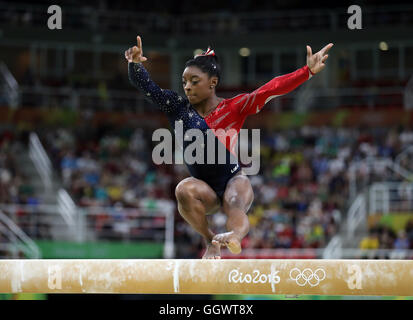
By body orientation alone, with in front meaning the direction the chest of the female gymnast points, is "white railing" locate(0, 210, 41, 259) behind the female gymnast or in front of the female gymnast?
behind

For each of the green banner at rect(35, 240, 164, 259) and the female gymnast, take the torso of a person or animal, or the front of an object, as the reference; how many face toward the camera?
2

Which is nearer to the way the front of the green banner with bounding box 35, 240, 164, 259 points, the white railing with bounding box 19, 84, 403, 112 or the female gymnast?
the female gymnast

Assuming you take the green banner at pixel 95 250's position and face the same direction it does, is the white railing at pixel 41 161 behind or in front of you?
behind

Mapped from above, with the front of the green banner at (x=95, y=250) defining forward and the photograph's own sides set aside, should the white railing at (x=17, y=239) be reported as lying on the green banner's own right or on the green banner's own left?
on the green banner's own right

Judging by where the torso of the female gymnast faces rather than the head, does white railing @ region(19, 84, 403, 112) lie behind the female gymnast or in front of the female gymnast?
behind

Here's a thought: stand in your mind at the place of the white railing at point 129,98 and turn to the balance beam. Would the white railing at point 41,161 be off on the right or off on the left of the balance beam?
right

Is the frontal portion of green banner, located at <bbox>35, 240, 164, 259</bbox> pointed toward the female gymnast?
yes

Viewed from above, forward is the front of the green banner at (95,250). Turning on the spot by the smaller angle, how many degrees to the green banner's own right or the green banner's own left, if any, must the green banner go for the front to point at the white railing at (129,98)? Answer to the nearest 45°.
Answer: approximately 180°

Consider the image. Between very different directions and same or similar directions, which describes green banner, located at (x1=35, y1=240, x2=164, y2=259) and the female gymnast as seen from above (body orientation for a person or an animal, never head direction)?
same or similar directions

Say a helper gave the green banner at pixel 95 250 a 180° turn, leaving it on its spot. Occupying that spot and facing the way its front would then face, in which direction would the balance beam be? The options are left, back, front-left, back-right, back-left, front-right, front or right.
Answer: back

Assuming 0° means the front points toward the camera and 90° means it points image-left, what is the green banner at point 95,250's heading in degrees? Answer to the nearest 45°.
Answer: approximately 0°

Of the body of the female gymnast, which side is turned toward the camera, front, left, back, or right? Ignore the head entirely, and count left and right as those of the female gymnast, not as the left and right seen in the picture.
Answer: front
